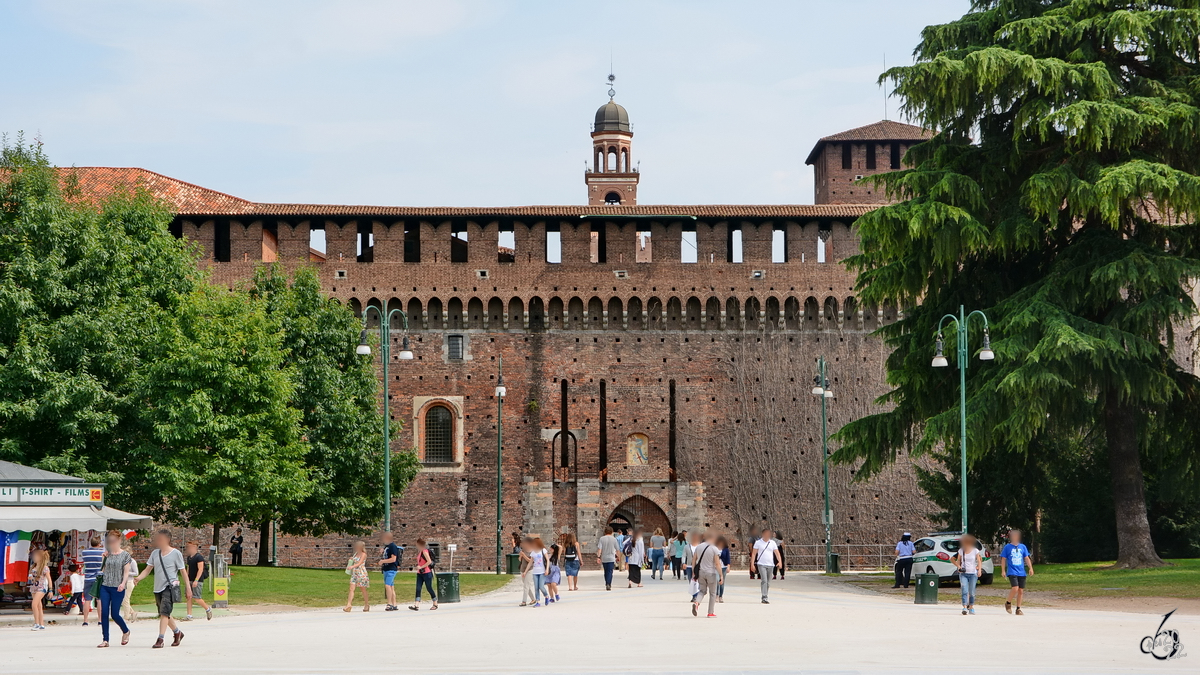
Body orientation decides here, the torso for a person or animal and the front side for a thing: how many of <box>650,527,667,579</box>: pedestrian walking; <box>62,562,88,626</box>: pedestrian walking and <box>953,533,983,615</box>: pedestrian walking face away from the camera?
1

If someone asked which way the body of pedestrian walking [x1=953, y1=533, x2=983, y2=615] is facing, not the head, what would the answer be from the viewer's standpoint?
toward the camera

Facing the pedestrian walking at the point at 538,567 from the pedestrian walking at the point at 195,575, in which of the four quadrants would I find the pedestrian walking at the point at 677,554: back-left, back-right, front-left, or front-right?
front-left

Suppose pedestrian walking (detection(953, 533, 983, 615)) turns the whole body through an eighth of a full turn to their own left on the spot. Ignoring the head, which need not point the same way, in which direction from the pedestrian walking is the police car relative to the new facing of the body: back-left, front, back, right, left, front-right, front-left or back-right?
back-left

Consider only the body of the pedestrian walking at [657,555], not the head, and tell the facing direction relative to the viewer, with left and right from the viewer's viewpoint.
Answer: facing away from the viewer

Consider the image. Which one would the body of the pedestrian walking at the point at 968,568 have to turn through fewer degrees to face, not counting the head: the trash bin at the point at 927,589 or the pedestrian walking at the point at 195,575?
the pedestrian walking
